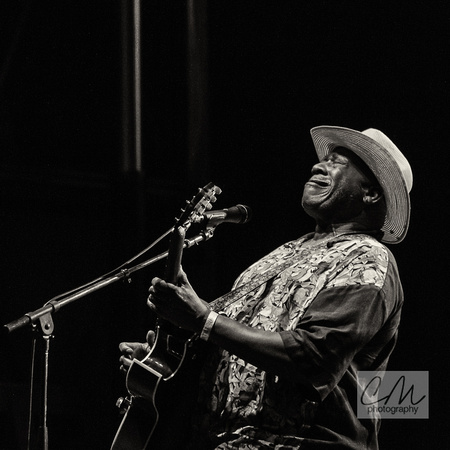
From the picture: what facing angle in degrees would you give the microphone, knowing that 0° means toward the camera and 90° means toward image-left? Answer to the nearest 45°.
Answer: approximately 270°
